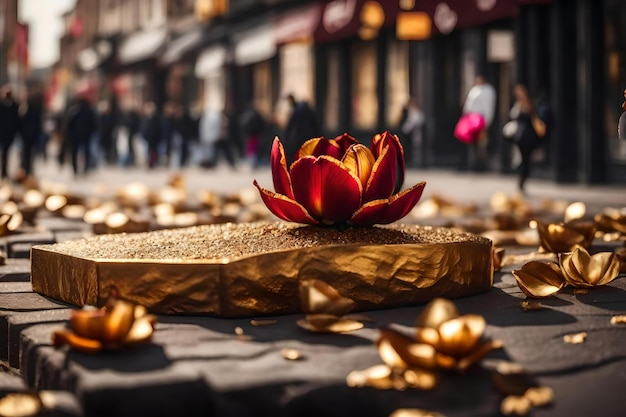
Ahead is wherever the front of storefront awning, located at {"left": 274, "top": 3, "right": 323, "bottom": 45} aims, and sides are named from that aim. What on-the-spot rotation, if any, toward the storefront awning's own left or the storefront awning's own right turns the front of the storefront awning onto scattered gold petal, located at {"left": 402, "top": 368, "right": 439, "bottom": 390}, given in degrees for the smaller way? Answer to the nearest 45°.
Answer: approximately 45° to the storefront awning's own left

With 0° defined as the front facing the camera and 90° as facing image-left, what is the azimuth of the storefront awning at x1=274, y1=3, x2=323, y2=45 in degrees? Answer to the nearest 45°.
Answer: approximately 45°

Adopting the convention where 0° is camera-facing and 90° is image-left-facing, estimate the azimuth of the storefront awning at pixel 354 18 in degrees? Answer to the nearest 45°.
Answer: approximately 45°

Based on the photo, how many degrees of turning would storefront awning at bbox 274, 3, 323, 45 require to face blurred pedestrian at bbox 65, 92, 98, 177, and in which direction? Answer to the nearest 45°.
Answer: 0° — it already faces them

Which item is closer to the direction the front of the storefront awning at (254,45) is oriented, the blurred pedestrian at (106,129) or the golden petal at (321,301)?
the blurred pedestrian

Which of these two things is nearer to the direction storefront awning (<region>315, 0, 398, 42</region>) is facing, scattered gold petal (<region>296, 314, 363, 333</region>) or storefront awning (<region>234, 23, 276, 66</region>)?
the scattered gold petal

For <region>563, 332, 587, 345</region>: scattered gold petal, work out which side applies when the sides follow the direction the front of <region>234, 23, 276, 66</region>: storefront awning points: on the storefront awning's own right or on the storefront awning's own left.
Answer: on the storefront awning's own left

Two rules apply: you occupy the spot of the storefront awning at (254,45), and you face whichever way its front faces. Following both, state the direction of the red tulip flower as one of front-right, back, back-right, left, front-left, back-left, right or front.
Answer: front-left

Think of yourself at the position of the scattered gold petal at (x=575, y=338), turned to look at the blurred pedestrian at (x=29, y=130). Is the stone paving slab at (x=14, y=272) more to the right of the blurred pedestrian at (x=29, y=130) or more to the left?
left

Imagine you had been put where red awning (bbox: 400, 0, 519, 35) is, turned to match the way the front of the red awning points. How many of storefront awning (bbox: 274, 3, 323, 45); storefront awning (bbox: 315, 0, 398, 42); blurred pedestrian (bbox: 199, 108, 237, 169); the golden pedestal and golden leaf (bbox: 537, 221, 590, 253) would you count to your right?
3

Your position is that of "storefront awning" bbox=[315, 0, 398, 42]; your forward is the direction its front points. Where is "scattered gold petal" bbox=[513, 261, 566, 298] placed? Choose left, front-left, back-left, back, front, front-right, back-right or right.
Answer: front-left

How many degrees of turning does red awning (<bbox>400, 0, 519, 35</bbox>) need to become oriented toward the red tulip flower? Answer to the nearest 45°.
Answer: approximately 45° to its left
